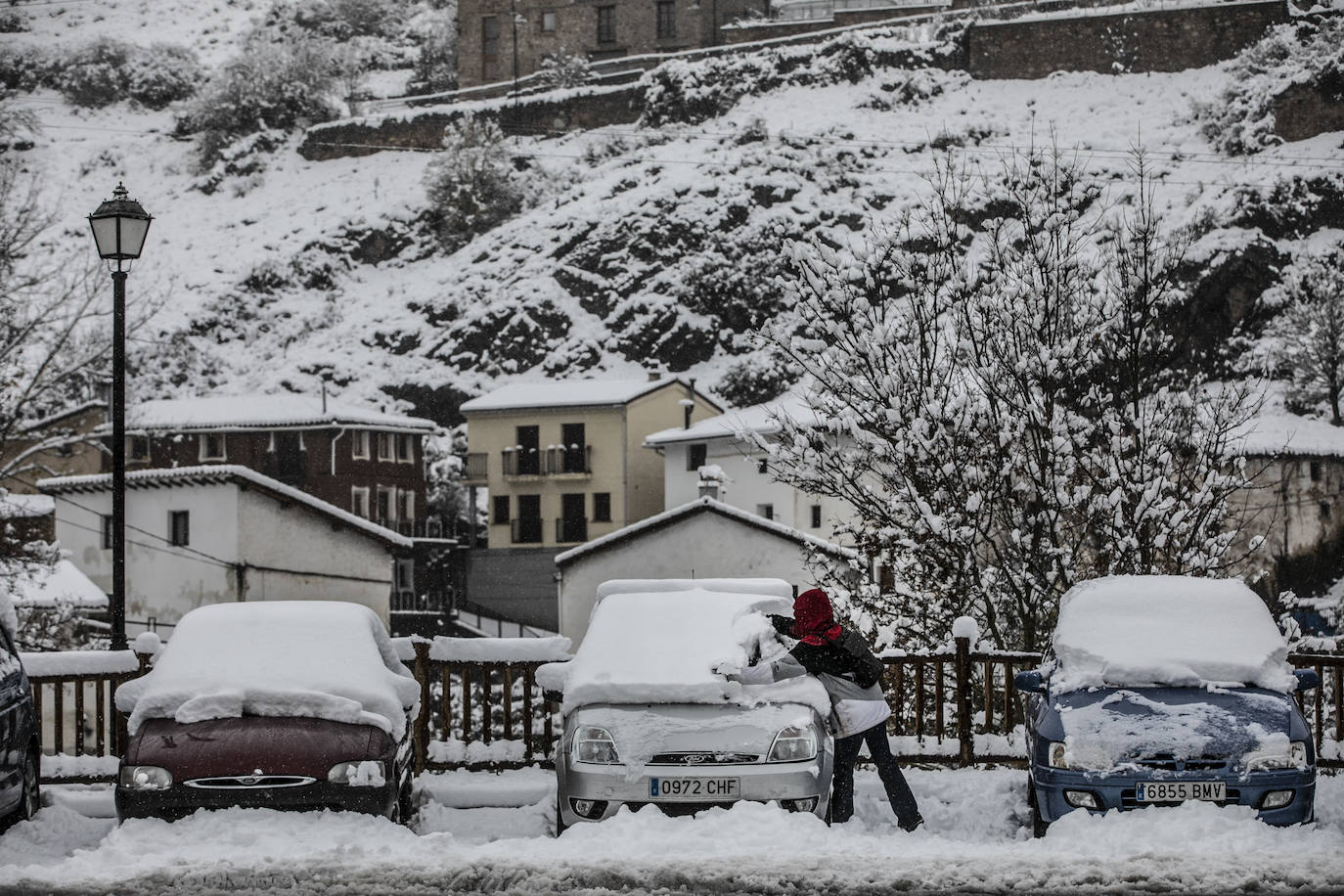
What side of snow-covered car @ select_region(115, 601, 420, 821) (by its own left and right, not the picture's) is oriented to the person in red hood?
left

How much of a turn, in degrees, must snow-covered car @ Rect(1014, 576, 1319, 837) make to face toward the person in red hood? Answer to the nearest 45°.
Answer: approximately 90° to its right

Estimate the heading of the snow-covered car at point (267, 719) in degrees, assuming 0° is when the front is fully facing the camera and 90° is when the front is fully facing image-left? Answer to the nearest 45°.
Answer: approximately 0°

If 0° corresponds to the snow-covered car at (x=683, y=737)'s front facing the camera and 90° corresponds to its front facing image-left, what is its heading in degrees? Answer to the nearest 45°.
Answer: approximately 0°

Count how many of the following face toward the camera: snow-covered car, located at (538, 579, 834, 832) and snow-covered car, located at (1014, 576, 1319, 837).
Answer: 2

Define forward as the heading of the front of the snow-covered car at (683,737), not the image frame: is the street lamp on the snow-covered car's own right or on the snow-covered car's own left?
on the snow-covered car's own right

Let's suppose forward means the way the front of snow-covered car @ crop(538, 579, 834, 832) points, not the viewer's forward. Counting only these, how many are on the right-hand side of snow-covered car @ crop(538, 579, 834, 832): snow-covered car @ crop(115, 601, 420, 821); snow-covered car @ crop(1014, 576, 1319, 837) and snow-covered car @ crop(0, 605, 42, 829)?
2

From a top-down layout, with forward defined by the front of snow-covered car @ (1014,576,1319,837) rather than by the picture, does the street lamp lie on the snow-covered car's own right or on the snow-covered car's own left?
on the snow-covered car's own right

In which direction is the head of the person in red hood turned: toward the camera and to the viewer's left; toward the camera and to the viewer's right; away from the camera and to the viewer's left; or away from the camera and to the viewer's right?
away from the camera and to the viewer's left

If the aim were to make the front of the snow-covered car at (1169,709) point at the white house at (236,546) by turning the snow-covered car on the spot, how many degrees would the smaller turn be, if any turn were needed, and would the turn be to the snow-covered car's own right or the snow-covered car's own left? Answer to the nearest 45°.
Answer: approximately 135° to the snow-covered car's own right

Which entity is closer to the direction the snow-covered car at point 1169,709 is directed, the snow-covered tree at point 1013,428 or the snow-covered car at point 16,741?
the snow-covered car
